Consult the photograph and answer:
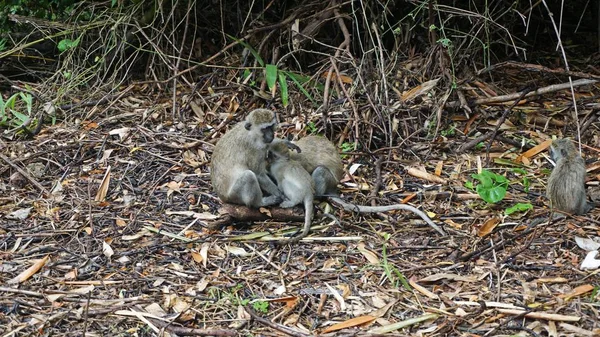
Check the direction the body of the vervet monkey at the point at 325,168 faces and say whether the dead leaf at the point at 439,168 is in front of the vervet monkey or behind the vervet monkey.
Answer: behind

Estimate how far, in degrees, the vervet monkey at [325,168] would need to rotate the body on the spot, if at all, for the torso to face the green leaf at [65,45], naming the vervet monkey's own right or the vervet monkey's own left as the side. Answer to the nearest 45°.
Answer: approximately 45° to the vervet monkey's own right

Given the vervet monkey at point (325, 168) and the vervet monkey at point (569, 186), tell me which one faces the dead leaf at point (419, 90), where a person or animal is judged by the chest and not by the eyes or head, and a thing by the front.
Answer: the vervet monkey at point (569, 186)

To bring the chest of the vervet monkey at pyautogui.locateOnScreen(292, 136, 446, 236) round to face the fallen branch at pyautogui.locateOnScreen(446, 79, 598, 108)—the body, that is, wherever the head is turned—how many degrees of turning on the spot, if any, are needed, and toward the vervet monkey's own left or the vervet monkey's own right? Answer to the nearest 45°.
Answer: approximately 135° to the vervet monkey's own right

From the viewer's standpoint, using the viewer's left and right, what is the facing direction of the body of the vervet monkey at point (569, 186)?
facing away from the viewer and to the left of the viewer

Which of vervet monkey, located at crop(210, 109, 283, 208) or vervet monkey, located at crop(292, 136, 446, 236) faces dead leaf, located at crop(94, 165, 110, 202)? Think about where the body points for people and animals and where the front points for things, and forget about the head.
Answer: vervet monkey, located at crop(292, 136, 446, 236)

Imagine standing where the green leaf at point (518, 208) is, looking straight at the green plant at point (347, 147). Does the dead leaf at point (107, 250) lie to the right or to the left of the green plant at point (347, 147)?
left

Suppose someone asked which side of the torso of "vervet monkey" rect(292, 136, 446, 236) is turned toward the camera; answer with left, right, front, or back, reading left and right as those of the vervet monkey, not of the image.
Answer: left

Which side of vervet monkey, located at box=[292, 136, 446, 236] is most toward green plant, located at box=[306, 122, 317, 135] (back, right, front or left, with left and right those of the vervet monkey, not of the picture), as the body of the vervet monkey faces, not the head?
right

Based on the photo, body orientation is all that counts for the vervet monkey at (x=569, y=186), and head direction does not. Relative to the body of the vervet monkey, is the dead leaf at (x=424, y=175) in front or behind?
in front

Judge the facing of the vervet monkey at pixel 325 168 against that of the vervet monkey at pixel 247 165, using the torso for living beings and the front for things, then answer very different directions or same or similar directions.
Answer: very different directions

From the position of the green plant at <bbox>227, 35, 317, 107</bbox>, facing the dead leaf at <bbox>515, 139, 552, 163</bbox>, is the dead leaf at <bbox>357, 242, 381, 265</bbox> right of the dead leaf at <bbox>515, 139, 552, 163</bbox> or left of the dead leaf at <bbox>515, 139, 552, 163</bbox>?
right

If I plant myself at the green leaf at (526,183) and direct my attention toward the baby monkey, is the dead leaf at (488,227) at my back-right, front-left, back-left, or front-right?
front-left

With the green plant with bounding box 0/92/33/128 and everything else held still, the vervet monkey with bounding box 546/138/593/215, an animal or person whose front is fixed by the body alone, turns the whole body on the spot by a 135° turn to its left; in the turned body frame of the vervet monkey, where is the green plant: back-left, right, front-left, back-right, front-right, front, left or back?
right

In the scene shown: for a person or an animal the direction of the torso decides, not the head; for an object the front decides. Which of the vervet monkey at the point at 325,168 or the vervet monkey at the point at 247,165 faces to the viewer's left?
the vervet monkey at the point at 325,168
